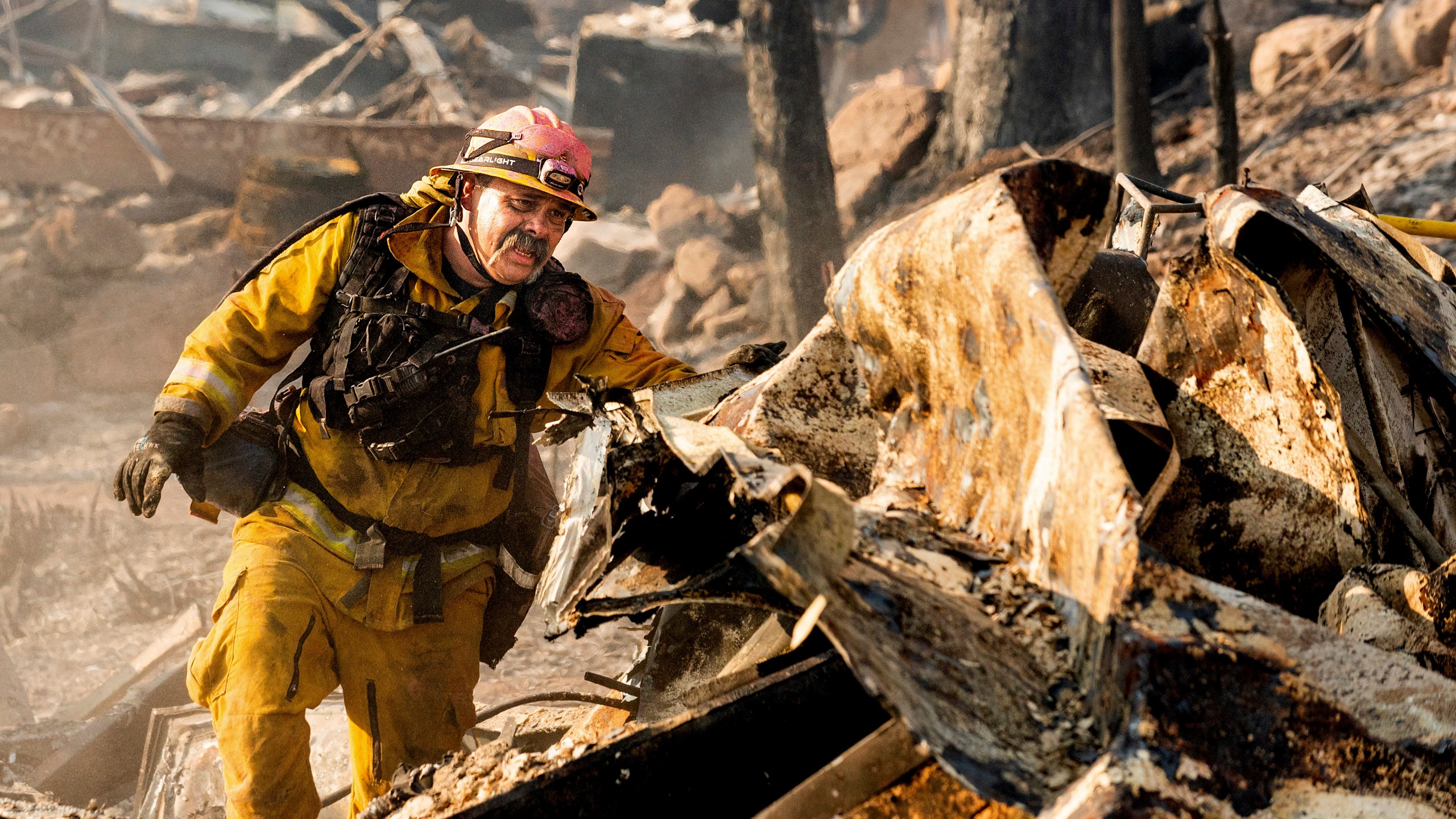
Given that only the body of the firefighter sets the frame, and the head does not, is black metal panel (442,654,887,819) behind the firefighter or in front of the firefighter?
in front

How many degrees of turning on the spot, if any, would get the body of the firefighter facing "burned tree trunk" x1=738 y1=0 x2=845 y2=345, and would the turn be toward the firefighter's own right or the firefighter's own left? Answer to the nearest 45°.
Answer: approximately 90° to the firefighter's own left

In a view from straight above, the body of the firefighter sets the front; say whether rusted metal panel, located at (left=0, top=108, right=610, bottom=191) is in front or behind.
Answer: behind

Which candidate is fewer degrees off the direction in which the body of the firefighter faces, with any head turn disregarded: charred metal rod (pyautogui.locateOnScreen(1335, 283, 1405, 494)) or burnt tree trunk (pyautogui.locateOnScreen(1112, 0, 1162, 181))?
the charred metal rod

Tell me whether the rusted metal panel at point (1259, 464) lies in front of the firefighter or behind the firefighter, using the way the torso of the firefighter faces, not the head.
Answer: in front

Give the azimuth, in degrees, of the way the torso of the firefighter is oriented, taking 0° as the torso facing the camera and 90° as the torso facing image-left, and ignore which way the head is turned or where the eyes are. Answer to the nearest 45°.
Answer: approximately 315°
